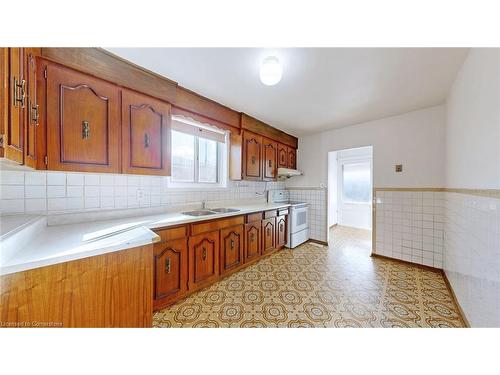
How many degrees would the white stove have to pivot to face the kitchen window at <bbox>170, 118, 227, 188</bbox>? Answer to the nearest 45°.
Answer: approximately 90° to its right

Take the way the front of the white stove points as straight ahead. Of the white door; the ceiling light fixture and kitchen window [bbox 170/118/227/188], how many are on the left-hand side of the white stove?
1

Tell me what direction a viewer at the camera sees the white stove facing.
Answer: facing the viewer and to the right of the viewer

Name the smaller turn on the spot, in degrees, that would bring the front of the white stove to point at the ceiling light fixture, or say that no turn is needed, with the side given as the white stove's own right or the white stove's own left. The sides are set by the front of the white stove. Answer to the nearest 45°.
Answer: approximately 45° to the white stove's own right

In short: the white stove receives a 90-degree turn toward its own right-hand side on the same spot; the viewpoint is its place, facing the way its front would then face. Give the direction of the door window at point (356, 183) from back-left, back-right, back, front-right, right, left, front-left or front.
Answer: back

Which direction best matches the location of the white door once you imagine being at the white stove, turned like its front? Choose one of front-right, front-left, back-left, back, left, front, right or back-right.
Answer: left
